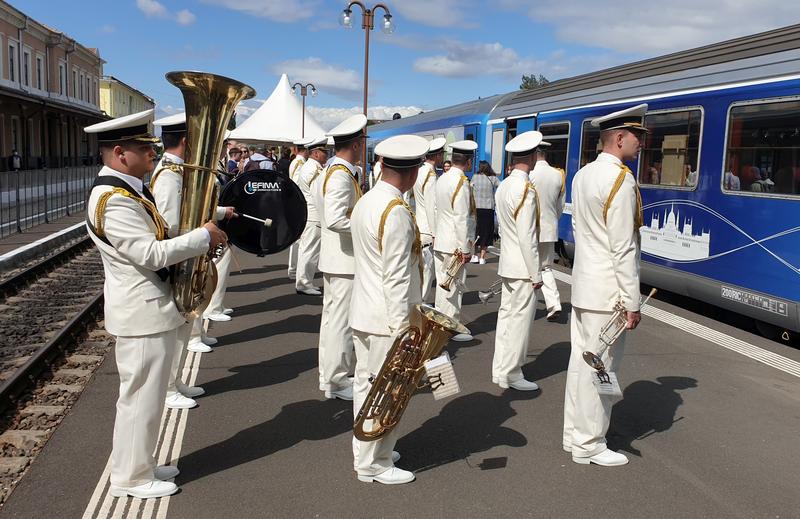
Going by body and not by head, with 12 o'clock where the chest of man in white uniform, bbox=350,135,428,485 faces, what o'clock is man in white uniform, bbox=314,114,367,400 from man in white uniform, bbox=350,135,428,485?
man in white uniform, bbox=314,114,367,400 is roughly at 10 o'clock from man in white uniform, bbox=350,135,428,485.

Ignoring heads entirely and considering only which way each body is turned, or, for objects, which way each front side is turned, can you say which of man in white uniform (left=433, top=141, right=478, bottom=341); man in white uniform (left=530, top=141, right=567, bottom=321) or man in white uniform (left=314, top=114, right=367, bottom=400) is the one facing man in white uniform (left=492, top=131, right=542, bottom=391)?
man in white uniform (left=314, top=114, right=367, bottom=400)

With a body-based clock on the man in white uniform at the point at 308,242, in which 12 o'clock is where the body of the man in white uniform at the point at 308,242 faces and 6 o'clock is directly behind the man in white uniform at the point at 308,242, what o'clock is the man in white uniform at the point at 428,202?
the man in white uniform at the point at 428,202 is roughly at 1 o'clock from the man in white uniform at the point at 308,242.

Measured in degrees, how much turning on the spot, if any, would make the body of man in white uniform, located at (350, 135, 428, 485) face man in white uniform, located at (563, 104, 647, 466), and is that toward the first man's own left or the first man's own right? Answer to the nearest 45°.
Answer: approximately 45° to the first man's own right

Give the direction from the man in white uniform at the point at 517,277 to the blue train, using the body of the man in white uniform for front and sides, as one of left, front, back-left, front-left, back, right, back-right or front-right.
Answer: front

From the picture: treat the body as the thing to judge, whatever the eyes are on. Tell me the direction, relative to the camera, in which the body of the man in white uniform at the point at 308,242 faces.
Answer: to the viewer's right

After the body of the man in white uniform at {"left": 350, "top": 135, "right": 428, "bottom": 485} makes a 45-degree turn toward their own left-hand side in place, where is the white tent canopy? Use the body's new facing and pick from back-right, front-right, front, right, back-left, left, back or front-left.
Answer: front

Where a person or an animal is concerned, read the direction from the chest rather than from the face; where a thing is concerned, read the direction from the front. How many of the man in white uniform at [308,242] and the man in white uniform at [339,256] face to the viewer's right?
2

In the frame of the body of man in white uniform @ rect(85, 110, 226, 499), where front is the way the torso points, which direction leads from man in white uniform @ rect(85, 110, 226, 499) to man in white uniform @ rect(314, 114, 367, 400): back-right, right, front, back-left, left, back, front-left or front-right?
front-left

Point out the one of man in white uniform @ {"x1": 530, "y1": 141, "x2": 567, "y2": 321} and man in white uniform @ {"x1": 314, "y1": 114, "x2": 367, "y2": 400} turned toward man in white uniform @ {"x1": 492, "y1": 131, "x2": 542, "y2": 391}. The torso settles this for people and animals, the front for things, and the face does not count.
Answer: man in white uniform @ {"x1": 314, "y1": 114, "x2": 367, "y2": 400}

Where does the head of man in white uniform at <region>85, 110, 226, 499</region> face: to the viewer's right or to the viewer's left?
to the viewer's right

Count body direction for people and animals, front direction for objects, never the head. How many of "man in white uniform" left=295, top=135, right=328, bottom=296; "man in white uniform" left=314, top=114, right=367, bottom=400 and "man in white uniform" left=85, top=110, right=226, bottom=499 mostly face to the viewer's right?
3
